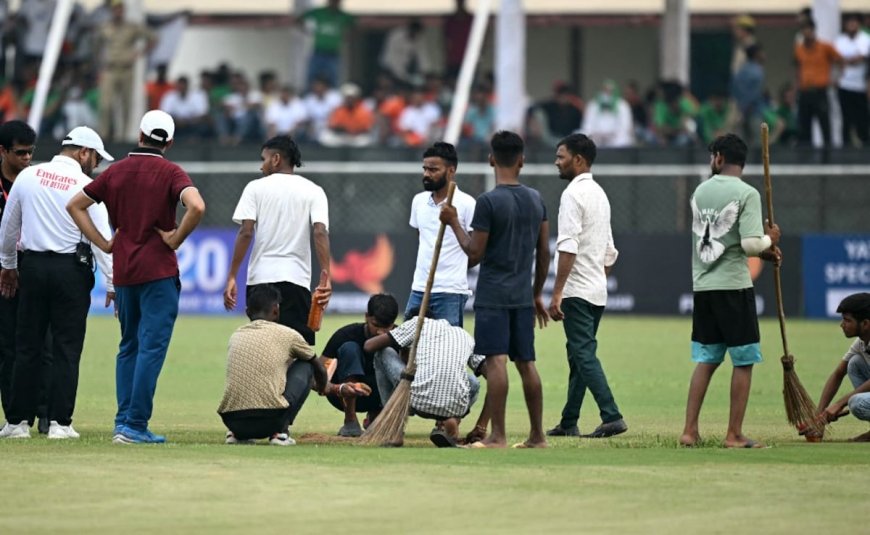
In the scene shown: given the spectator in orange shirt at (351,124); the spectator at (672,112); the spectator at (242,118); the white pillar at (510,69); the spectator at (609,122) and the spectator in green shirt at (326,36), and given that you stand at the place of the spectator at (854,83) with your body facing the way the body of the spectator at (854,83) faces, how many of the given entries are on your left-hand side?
0

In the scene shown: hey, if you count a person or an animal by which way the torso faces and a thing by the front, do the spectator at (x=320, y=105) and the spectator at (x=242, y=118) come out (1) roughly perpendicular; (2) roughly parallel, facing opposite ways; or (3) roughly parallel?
roughly parallel

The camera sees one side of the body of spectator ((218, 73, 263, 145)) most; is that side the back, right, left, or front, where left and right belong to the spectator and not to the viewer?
front

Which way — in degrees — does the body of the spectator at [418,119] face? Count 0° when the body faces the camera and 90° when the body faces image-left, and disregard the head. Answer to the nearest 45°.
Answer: approximately 0°

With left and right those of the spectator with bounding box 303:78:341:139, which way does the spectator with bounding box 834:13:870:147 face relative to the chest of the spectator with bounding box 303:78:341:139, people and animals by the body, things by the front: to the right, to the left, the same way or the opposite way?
the same way

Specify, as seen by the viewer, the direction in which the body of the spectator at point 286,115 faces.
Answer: toward the camera

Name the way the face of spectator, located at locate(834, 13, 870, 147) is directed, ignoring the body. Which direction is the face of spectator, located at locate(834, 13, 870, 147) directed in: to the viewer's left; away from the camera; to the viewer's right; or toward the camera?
toward the camera

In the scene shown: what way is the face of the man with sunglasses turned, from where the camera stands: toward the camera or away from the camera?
toward the camera

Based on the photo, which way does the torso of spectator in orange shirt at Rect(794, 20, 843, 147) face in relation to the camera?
toward the camera

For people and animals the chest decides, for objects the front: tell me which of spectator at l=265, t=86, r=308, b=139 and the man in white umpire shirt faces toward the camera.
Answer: the spectator

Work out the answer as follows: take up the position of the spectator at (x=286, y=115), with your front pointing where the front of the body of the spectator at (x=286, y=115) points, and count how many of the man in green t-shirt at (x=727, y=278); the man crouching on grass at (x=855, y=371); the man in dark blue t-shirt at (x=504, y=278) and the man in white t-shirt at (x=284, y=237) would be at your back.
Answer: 0

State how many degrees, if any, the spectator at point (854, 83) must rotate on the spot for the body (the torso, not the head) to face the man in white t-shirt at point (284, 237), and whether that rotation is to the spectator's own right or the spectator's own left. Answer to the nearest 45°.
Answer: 0° — they already face them

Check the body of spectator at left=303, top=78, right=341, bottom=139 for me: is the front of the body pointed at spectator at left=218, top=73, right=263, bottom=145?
no

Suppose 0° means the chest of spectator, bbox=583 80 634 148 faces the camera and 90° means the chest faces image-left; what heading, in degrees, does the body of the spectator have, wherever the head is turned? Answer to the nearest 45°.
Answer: approximately 0°

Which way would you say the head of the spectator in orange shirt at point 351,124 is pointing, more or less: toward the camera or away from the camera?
toward the camera

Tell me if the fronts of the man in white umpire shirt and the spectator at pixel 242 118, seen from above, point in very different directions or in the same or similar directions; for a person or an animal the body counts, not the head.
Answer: very different directions
